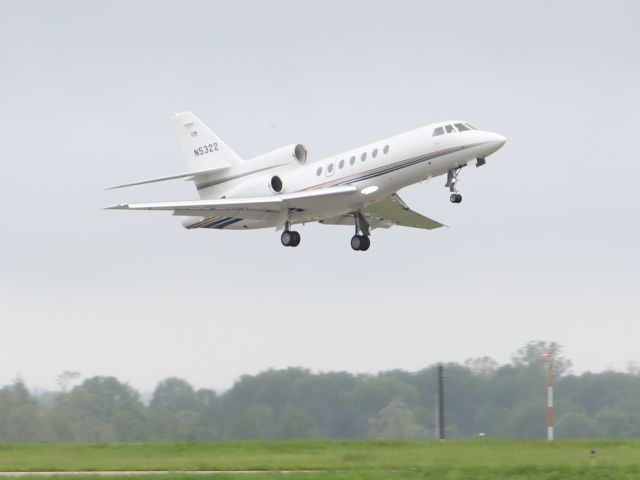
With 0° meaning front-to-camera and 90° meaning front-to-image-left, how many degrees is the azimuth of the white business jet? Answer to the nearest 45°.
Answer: approximately 315°
